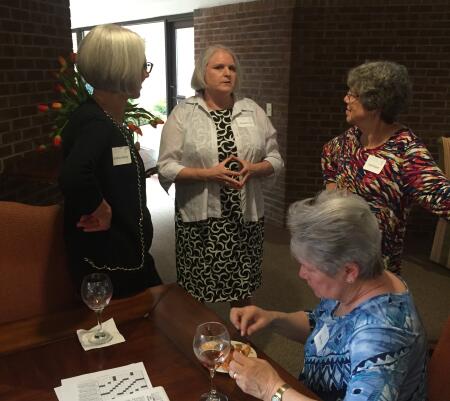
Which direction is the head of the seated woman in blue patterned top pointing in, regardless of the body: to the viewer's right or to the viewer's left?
to the viewer's left

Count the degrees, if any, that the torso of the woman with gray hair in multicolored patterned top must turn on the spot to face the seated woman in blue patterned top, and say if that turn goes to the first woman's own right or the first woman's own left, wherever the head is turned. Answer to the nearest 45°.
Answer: approximately 45° to the first woman's own left

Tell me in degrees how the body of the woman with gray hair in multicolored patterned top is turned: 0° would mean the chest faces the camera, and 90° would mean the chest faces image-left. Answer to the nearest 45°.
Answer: approximately 45°

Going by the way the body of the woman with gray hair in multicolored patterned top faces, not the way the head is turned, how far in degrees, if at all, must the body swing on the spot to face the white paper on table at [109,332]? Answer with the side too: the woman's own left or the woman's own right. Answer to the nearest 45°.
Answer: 0° — they already face it

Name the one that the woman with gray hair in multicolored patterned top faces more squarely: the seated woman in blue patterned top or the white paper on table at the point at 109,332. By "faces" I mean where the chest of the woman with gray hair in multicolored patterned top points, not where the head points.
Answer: the white paper on table

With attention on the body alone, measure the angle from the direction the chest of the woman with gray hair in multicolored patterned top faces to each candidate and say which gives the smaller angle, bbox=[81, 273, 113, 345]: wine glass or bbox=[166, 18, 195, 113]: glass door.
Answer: the wine glass

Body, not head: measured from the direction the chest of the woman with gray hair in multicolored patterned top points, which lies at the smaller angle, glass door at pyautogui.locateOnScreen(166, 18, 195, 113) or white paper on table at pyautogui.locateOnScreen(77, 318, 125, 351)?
the white paper on table

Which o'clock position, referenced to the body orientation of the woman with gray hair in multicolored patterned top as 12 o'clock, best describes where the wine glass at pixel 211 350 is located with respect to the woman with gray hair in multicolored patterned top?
The wine glass is roughly at 11 o'clock from the woman with gray hair in multicolored patterned top.
